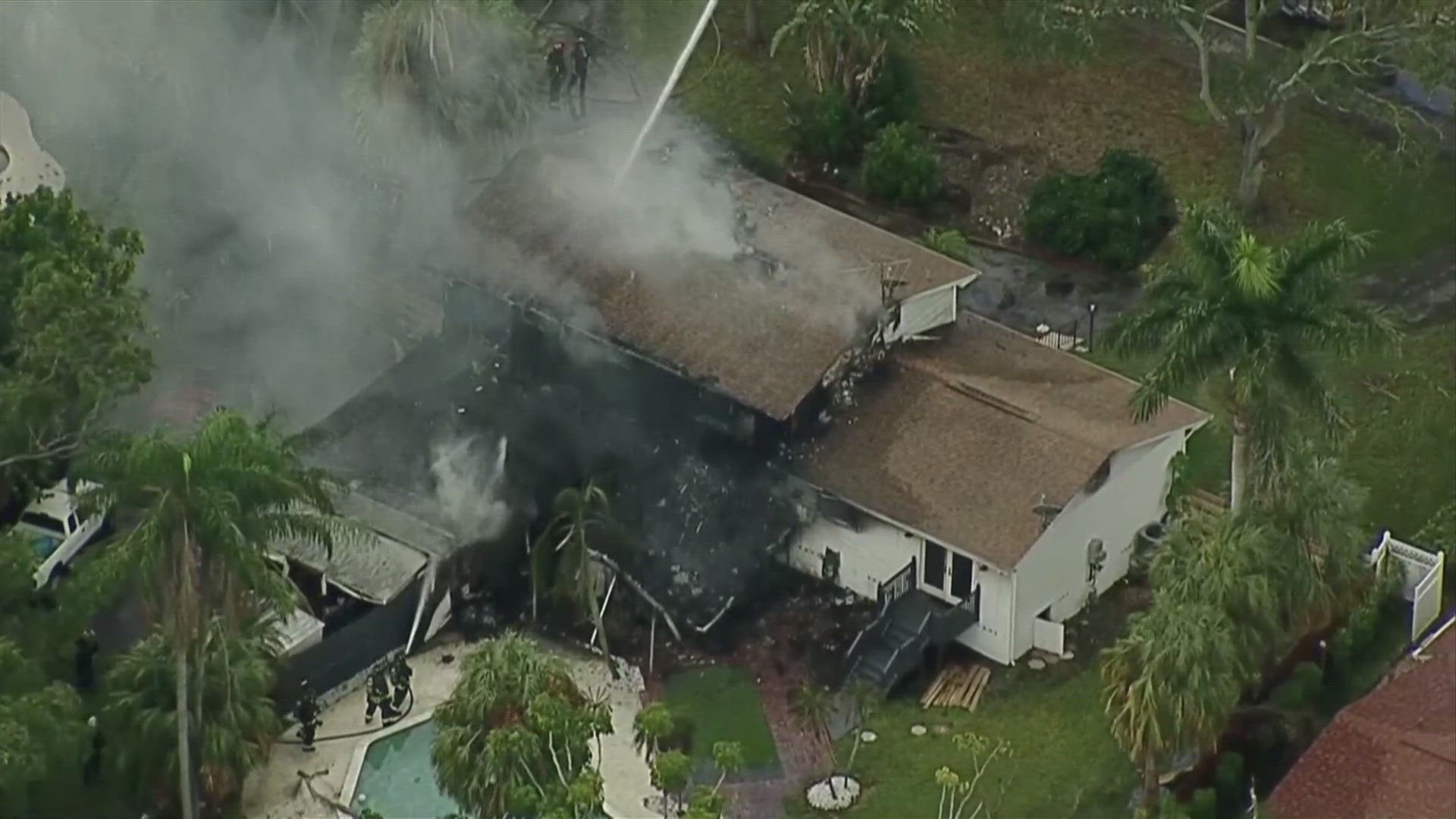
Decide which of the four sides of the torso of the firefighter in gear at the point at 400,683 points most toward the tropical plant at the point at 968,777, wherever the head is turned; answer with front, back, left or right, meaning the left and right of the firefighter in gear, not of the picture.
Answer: right

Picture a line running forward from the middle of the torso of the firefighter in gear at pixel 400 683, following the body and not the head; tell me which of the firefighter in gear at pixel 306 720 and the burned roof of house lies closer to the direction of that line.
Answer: the burned roof of house

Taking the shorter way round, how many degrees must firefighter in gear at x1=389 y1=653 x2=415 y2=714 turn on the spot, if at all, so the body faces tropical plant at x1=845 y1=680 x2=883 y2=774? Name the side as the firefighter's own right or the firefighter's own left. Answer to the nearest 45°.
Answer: approximately 45° to the firefighter's own right

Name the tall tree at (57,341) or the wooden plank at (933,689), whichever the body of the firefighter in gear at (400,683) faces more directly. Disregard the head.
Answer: the tall tree

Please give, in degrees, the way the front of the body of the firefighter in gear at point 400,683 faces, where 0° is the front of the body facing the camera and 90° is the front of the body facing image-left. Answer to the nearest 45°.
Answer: approximately 225°

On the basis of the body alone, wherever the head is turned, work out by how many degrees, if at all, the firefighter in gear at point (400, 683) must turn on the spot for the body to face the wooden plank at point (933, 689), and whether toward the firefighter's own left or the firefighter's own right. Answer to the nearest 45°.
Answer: approximately 45° to the firefighter's own right

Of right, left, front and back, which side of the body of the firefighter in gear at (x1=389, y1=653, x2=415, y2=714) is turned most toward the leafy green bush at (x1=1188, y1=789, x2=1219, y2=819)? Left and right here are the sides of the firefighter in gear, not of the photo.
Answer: right

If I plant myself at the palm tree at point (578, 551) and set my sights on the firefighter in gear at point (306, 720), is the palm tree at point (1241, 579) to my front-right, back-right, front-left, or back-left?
back-left

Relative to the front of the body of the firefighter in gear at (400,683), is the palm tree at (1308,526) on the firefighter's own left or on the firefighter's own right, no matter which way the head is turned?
on the firefighter's own right

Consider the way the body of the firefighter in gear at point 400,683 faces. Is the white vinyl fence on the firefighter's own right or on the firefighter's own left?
on the firefighter's own right

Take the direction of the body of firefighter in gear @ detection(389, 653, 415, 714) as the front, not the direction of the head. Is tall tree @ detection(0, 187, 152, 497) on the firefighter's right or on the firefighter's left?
on the firefighter's left

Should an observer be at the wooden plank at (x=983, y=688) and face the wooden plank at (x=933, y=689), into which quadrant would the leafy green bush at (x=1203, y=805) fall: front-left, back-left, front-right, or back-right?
back-left

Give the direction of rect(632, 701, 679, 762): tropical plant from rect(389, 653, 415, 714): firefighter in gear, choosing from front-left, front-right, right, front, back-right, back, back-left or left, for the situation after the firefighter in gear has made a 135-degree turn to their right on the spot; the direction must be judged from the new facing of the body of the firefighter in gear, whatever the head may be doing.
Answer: front-left

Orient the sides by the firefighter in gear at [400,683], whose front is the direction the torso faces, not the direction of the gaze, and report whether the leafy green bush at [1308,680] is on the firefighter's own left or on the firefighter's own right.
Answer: on the firefighter's own right
